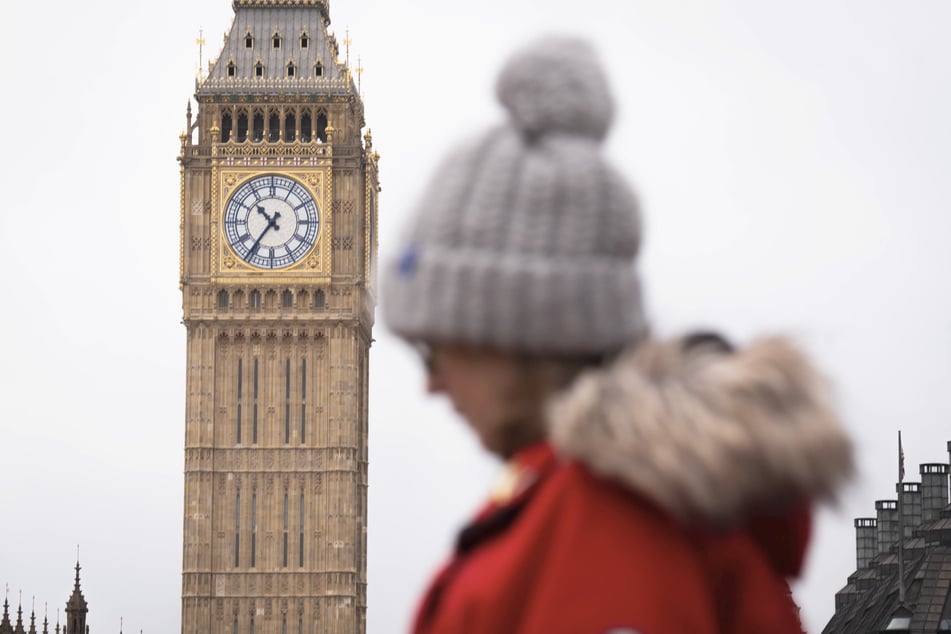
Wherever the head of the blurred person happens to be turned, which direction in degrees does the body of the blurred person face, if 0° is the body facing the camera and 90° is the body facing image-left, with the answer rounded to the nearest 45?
approximately 90°
